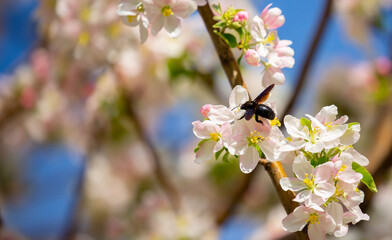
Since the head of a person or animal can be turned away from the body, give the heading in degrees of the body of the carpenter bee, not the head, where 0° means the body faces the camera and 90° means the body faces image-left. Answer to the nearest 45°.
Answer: approximately 90°

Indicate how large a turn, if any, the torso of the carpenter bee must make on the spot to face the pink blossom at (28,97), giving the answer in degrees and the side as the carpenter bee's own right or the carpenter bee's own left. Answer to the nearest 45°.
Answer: approximately 45° to the carpenter bee's own right

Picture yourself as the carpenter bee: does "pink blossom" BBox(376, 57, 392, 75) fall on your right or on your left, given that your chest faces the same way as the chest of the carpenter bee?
on your right
